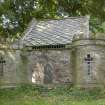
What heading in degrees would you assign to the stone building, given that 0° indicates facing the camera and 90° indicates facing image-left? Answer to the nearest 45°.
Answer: approximately 0°
